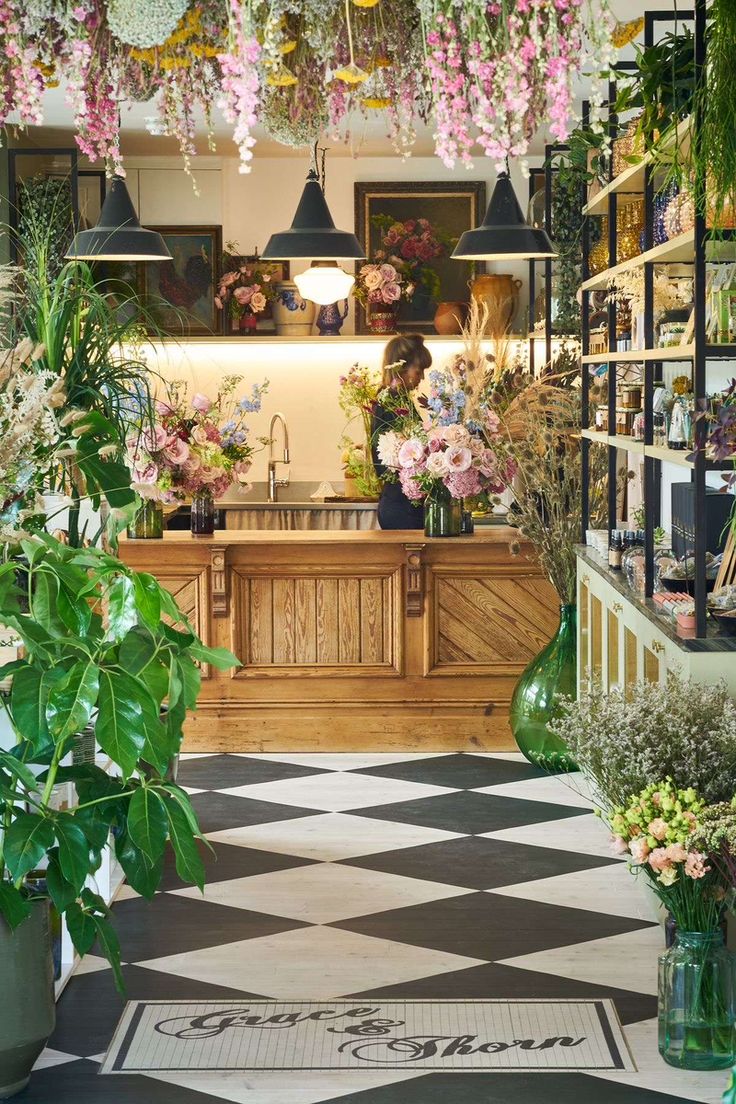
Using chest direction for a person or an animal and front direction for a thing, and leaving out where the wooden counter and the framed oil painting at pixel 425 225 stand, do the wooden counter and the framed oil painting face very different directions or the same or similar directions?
same or similar directions

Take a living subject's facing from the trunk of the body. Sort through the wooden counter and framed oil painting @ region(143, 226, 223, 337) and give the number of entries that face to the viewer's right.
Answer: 0

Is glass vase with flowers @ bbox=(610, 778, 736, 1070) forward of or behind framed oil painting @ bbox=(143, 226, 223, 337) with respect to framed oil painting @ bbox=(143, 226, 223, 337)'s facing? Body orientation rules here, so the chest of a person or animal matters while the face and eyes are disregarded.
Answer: forward

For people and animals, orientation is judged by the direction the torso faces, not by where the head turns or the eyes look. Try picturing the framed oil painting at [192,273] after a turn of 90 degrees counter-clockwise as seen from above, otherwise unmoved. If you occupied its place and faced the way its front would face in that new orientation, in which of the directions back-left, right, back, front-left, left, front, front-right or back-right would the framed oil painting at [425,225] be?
front

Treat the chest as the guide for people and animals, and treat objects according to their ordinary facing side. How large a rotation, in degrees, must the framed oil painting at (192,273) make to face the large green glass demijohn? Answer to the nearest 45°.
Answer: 0° — it already faces it

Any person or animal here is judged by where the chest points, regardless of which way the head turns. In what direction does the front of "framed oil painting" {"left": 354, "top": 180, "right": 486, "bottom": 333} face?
toward the camera

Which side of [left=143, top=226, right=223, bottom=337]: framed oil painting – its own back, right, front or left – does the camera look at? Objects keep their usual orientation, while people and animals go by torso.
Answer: front

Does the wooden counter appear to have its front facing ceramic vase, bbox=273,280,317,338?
no

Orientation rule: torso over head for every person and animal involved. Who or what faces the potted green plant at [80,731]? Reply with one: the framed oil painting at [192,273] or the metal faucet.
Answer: the framed oil painting

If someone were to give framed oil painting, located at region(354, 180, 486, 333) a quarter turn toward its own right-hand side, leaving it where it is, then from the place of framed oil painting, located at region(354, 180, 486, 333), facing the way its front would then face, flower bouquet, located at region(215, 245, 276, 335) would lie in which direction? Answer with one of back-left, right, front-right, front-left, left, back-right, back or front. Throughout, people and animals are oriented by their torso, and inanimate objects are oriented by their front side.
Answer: front

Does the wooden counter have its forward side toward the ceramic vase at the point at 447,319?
no

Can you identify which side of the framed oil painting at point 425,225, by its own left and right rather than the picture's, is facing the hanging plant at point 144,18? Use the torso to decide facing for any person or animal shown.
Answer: front
